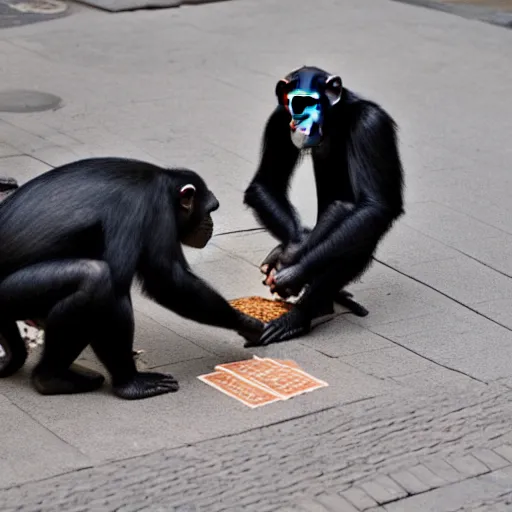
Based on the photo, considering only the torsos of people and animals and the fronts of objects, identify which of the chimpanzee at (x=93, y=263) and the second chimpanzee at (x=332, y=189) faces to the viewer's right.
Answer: the chimpanzee

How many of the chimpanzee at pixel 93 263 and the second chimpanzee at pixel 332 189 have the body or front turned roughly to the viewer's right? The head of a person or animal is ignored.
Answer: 1

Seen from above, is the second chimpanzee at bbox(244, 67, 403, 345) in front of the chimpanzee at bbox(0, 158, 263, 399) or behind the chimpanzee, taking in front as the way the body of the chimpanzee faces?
in front

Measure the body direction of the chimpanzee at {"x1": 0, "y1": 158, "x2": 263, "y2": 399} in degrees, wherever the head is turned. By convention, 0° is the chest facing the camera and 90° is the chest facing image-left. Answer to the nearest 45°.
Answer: approximately 270°

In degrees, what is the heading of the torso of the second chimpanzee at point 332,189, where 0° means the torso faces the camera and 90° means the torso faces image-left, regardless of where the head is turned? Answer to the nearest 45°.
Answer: approximately 45°

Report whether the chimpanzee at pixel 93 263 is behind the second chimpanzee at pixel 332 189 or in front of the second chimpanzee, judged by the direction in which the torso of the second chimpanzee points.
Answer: in front
